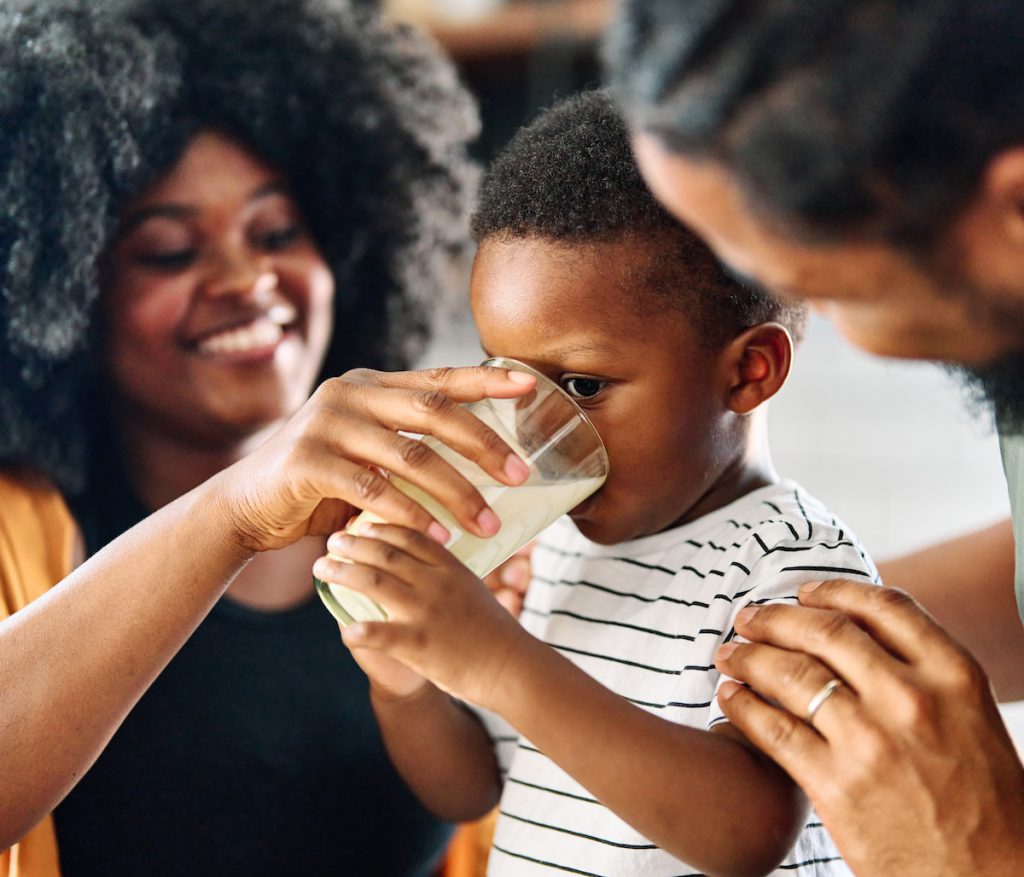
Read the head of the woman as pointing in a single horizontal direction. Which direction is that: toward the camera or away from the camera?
toward the camera

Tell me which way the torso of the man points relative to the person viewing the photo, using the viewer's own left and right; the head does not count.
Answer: facing to the left of the viewer

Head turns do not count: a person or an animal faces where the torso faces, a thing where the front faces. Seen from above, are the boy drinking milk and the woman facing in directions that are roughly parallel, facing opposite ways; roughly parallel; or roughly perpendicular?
roughly perpendicular

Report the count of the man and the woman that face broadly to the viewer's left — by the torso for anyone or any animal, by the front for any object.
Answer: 1

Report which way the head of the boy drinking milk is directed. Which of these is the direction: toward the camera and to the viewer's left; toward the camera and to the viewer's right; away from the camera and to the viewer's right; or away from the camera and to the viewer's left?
toward the camera and to the viewer's left

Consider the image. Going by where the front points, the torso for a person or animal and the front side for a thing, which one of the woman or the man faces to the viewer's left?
the man

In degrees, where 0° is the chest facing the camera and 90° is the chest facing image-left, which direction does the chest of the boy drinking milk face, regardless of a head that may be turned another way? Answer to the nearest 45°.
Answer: approximately 45°

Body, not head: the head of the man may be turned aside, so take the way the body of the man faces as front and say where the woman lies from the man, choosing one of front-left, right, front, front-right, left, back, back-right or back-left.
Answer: front-right
